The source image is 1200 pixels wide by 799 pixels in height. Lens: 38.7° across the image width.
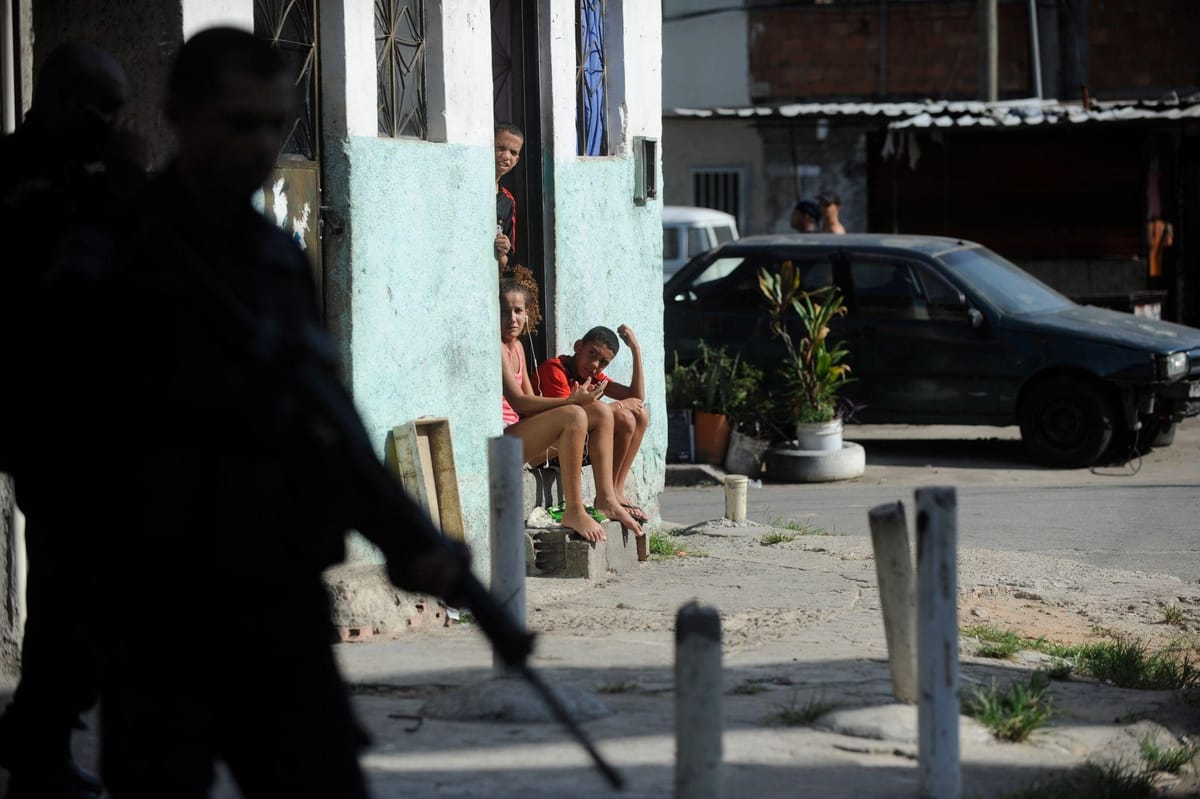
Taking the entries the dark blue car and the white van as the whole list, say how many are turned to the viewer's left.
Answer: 0

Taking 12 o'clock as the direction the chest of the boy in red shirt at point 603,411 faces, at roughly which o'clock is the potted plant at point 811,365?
The potted plant is roughly at 8 o'clock from the boy in red shirt.

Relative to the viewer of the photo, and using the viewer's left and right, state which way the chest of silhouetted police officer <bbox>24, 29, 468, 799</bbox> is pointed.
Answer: facing the viewer and to the right of the viewer

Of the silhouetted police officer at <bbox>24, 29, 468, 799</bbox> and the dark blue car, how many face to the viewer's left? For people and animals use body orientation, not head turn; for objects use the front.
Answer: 0

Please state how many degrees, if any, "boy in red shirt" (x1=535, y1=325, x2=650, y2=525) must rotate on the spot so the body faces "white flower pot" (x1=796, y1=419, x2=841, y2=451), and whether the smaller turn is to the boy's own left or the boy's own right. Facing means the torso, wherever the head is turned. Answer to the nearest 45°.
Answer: approximately 90° to the boy's own left

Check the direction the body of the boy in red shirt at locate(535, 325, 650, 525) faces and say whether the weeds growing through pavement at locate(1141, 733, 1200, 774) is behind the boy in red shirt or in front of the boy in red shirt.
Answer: in front

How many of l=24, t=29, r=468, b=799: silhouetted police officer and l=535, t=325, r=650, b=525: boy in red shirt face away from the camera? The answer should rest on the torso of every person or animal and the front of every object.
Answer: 0

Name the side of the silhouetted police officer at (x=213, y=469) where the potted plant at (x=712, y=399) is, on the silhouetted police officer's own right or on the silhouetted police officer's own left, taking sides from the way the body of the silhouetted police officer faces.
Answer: on the silhouetted police officer's own left

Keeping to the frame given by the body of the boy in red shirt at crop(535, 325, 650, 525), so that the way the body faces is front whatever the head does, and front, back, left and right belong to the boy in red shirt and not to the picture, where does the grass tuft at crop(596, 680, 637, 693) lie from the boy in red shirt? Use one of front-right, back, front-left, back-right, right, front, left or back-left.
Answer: front-right
